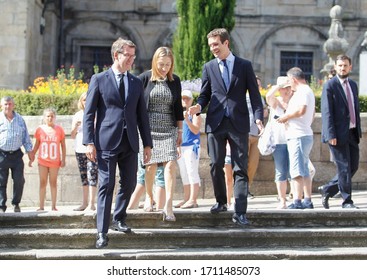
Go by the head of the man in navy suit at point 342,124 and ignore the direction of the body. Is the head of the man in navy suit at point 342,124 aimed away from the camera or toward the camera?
toward the camera

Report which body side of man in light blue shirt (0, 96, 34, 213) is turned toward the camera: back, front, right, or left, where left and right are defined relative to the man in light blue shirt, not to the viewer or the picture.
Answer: front

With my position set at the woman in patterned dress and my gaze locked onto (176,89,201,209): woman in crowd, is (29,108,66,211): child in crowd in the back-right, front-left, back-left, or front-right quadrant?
front-left

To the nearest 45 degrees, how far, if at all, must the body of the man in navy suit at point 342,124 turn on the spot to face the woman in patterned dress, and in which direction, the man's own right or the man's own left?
approximately 90° to the man's own right

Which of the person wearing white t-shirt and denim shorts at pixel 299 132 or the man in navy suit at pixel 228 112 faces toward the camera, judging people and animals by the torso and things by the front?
the man in navy suit

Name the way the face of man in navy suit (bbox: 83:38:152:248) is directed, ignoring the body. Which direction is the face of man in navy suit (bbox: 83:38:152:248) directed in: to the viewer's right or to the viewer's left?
to the viewer's right

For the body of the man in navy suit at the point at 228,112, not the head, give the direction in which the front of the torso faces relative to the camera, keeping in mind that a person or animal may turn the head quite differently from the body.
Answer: toward the camera

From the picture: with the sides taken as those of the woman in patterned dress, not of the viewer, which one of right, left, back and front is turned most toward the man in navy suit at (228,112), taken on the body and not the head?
left

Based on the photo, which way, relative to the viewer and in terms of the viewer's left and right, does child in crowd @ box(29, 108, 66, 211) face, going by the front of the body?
facing the viewer
